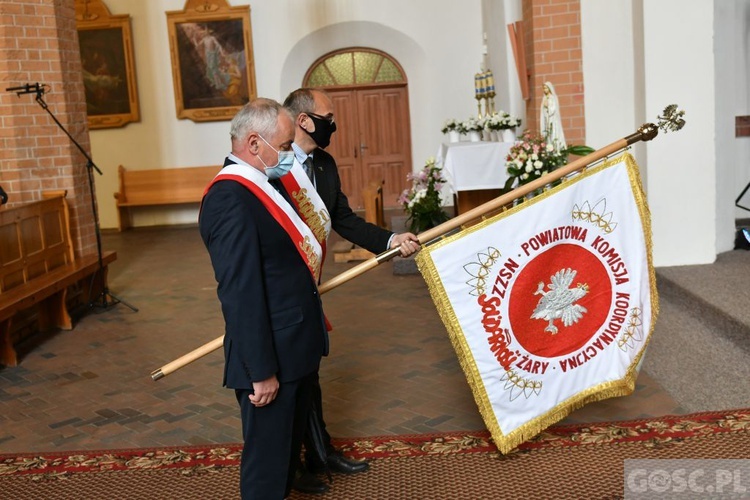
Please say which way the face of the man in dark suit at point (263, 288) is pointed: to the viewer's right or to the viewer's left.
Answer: to the viewer's right

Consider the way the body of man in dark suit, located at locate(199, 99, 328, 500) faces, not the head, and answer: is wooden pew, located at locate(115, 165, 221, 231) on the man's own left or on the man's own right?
on the man's own left

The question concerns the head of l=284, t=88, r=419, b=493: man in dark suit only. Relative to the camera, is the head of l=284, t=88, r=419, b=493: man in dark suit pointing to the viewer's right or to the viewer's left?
to the viewer's right

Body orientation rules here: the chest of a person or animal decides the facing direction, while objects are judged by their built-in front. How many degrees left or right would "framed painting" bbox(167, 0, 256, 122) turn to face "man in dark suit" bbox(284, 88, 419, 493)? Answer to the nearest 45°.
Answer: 0° — it already faces them

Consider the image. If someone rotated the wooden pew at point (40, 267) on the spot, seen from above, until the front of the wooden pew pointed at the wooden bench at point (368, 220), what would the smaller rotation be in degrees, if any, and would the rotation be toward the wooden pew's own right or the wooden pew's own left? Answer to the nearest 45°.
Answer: approximately 90° to the wooden pew's own left

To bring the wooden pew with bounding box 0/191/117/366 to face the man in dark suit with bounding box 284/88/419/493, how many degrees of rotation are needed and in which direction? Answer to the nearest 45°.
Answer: approximately 45° to its right

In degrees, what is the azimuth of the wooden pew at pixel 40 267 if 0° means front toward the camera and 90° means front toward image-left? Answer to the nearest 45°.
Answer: approximately 315°

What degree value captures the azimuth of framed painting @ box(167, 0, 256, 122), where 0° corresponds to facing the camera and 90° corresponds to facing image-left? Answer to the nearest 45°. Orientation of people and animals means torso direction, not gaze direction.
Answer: approximately 0°

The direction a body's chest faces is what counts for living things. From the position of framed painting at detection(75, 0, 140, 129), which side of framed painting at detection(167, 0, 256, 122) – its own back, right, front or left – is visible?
right

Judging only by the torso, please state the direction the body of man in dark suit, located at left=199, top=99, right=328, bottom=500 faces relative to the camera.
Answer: to the viewer's right

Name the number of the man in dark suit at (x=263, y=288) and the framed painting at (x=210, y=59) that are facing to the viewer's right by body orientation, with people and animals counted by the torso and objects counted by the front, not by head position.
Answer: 1
